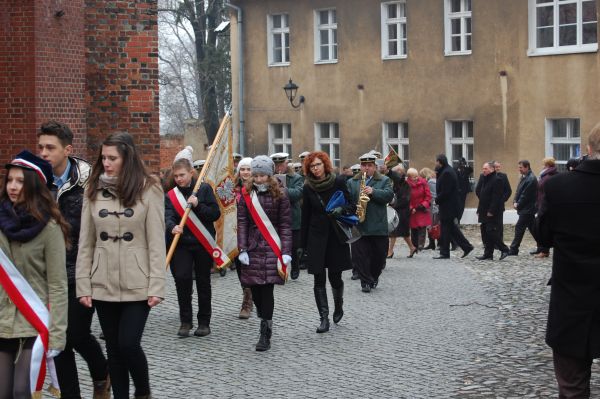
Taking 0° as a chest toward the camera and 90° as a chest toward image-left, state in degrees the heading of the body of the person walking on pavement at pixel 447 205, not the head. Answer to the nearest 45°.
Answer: approximately 90°

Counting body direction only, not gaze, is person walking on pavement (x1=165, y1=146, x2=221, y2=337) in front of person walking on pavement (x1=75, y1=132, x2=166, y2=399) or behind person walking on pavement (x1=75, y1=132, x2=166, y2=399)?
behind

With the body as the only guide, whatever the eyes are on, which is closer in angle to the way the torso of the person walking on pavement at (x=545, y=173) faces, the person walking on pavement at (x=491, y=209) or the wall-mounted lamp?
the person walking on pavement

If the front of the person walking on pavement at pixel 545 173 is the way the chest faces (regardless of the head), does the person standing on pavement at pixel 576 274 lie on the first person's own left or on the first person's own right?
on the first person's own left

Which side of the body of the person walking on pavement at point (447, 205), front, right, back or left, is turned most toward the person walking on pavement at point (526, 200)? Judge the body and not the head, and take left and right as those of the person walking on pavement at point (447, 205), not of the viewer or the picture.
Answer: back

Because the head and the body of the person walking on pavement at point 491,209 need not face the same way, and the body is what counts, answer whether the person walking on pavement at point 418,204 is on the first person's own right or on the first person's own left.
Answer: on the first person's own right
